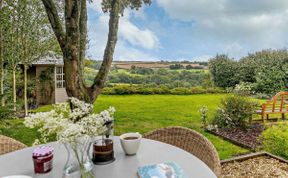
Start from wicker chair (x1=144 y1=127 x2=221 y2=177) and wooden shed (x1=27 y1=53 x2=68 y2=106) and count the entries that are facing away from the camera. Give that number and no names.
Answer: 0

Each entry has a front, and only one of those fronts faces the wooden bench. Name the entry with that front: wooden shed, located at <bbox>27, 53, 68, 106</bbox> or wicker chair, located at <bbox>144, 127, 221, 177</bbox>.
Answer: the wooden shed

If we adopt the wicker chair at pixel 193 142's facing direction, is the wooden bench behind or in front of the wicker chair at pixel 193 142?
behind

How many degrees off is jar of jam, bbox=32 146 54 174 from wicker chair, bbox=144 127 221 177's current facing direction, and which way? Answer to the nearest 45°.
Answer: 0° — it already faces it

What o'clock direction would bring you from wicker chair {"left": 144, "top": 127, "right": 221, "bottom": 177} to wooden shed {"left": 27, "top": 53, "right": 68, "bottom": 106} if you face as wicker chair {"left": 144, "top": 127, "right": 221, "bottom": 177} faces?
The wooden shed is roughly at 3 o'clock from the wicker chair.

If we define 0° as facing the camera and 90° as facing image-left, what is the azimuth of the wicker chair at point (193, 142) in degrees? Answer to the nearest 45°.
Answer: approximately 45°

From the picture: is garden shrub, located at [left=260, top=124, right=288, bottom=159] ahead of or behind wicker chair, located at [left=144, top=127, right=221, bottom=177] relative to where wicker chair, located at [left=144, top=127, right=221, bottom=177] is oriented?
behind

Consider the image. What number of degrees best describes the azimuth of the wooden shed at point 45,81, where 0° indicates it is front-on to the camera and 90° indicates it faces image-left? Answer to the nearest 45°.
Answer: approximately 315°

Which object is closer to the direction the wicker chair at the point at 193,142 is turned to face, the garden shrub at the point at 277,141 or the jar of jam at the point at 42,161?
the jar of jam

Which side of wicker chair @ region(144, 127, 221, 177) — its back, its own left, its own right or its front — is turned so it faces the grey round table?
front

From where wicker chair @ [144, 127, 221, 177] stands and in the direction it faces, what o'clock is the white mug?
The white mug is roughly at 12 o'clock from the wicker chair.

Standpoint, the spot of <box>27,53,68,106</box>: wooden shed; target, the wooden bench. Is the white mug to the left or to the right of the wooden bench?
right
